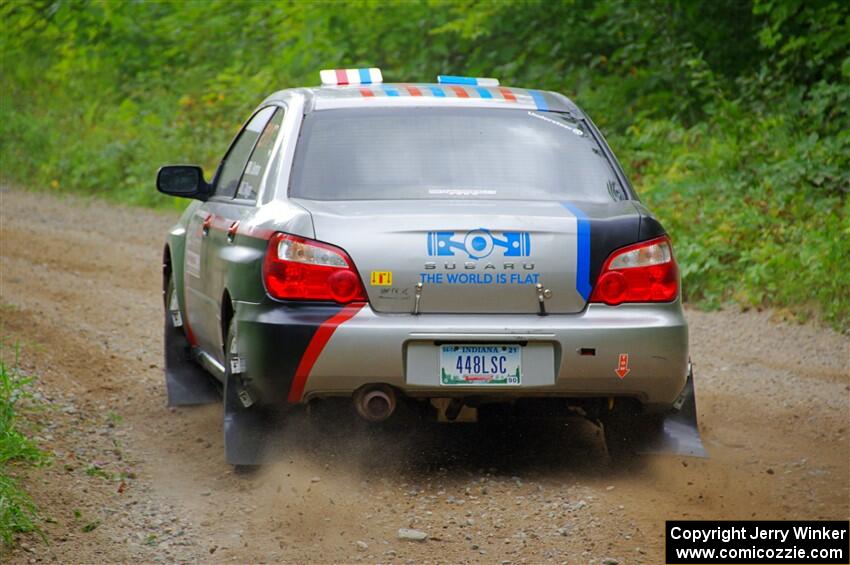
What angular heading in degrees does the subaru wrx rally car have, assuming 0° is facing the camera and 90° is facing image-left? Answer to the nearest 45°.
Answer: approximately 180°
